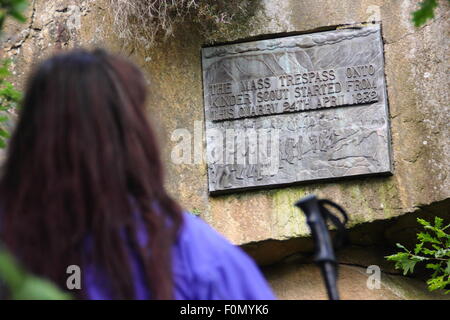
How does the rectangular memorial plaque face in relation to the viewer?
toward the camera
